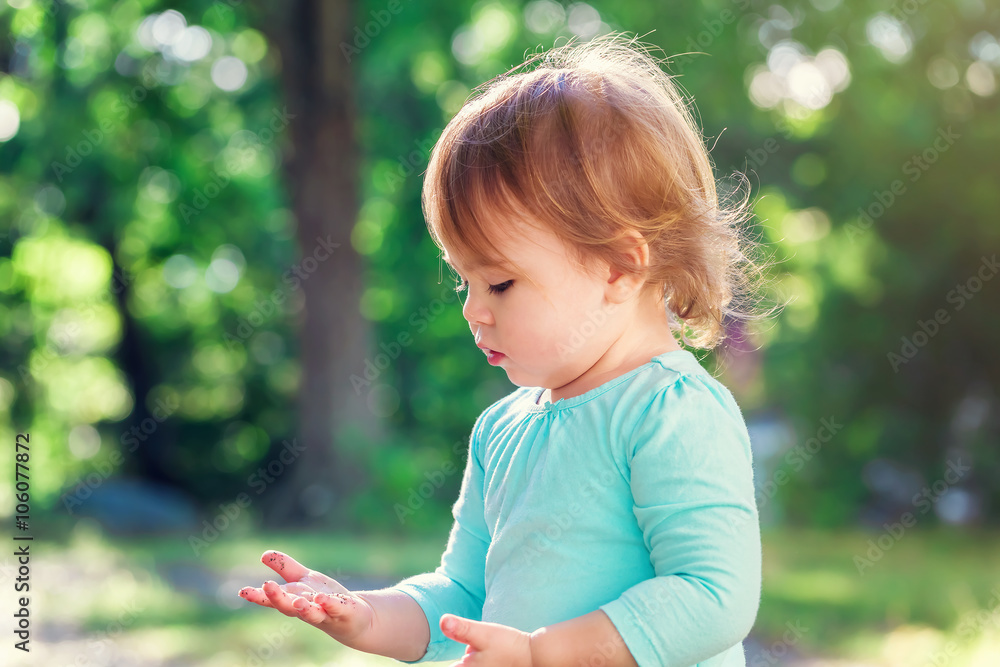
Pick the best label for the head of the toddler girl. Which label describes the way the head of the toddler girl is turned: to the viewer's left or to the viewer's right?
to the viewer's left

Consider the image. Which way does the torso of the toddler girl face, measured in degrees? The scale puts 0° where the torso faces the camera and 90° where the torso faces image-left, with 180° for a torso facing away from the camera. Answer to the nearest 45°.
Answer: approximately 45°
